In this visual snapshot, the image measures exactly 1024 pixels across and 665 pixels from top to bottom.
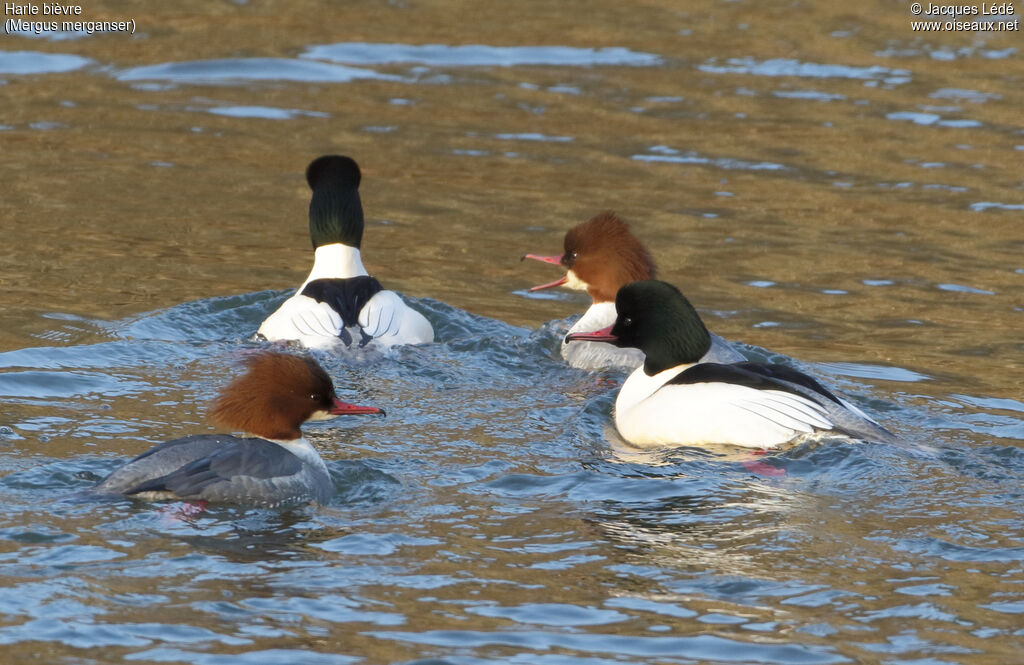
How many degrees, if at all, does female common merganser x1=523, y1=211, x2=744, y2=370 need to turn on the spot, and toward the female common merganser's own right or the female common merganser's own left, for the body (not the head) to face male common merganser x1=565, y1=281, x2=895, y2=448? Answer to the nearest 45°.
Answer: approximately 90° to the female common merganser's own left

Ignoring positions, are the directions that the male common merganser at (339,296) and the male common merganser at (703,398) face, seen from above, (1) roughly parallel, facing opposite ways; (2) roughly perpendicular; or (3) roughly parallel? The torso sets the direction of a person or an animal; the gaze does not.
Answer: roughly perpendicular

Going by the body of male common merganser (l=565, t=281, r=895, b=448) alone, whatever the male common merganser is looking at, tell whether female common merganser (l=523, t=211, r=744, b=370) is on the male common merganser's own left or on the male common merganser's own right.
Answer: on the male common merganser's own right

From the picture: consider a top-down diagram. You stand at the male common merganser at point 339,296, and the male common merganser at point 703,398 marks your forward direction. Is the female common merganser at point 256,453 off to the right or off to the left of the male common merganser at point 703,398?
right

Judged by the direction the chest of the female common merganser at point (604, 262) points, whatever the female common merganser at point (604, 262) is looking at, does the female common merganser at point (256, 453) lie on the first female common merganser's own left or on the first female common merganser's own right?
on the first female common merganser's own left

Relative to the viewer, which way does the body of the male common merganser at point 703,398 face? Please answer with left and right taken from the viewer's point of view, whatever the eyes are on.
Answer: facing to the left of the viewer

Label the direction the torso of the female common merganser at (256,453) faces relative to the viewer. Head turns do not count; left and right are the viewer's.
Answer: facing to the right of the viewer

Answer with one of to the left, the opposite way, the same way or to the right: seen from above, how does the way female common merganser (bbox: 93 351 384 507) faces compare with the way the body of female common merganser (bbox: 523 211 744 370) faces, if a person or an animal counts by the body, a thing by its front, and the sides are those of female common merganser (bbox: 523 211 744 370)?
the opposite way

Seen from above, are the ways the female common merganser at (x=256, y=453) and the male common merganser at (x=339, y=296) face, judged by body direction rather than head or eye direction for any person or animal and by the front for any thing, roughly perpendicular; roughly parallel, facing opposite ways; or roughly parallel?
roughly perpendicular

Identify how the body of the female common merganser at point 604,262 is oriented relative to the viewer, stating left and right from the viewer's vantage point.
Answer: facing to the left of the viewer

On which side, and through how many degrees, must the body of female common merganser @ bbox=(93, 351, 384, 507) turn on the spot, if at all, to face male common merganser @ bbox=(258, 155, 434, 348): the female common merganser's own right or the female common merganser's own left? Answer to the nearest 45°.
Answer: approximately 90° to the female common merganser's own left

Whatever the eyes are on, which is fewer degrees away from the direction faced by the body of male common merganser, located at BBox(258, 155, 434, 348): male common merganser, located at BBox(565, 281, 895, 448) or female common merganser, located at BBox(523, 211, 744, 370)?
the female common merganser

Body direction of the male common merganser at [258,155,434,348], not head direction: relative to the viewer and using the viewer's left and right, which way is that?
facing away from the viewer
